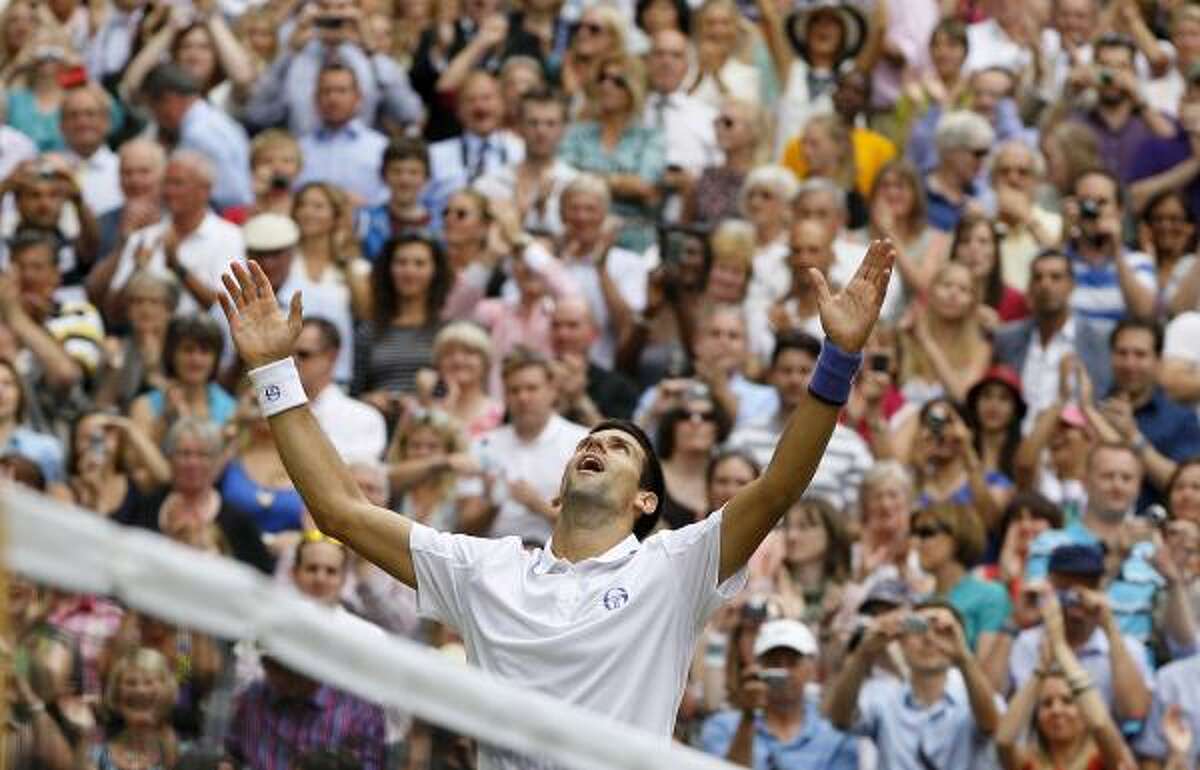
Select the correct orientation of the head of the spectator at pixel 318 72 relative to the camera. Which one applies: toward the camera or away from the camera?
toward the camera

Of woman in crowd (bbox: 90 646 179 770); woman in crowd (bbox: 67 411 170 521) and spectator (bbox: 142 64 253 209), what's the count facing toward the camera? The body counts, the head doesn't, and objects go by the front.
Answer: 2

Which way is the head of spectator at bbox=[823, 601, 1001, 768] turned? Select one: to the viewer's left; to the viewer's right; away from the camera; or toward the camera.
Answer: toward the camera

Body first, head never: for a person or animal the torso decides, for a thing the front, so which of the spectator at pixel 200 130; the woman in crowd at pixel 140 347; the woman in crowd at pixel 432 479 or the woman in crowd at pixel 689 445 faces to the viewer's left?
the spectator

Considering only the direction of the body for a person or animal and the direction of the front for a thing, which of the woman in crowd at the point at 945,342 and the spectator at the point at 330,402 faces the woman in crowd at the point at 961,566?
the woman in crowd at the point at 945,342

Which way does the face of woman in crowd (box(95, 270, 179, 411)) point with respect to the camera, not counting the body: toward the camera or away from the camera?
toward the camera

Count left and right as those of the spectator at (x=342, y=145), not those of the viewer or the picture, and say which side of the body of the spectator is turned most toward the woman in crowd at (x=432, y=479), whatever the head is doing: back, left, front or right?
front

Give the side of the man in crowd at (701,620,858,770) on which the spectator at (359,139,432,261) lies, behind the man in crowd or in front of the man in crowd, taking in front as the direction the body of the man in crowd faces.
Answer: behind

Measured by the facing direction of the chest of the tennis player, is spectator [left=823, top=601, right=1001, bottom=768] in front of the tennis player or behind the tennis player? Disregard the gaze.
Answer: behind

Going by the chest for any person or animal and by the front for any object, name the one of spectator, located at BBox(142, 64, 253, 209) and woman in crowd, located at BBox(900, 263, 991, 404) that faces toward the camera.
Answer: the woman in crowd

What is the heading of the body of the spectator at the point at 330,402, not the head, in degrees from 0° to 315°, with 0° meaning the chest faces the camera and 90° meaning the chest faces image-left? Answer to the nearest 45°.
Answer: approximately 45°

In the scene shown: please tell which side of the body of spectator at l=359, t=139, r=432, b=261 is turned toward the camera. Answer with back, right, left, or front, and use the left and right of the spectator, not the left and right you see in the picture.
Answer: front

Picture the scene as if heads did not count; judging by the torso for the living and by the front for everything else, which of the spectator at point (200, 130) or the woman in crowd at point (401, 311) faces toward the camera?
the woman in crowd

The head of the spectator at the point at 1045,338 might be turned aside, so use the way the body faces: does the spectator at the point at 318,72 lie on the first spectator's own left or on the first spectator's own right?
on the first spectator's own right
